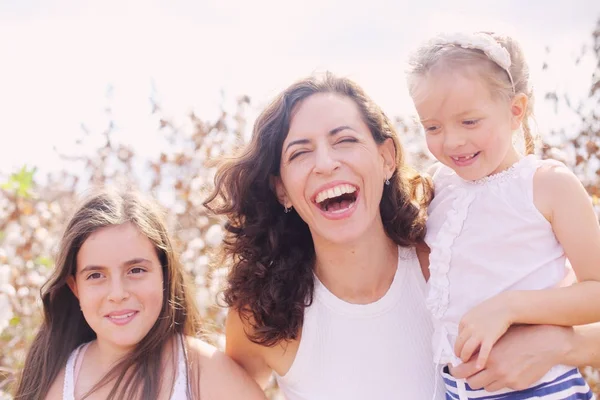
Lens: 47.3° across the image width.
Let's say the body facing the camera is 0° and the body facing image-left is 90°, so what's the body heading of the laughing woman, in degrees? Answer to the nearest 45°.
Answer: approximately 0°

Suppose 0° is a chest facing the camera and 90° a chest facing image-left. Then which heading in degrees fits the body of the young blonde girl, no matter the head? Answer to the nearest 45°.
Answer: approximately 45°
